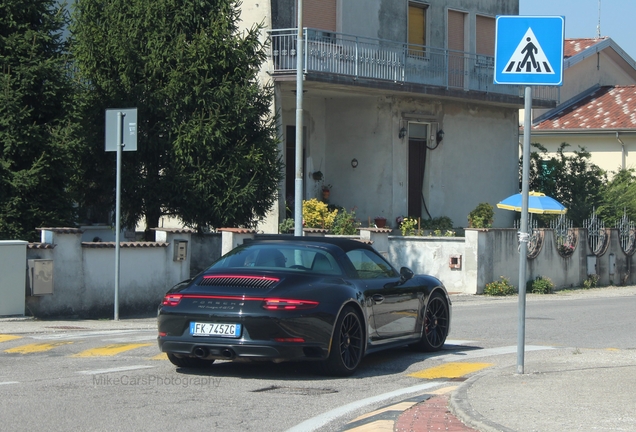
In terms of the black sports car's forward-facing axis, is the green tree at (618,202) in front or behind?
in front

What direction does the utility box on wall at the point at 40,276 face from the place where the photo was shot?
facing the viewer

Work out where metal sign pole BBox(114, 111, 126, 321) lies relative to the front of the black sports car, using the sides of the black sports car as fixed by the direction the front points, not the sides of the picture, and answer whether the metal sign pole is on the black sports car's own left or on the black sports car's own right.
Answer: on the black sports car's own left

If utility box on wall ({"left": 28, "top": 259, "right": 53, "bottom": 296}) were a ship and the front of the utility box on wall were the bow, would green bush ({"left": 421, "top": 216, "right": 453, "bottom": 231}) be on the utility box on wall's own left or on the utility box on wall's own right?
on the utility box on wall's own left

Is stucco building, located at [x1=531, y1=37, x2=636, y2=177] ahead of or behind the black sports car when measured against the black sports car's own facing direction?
ahead

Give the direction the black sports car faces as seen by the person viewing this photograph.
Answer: facing away from the viewer and to the right of the viewer

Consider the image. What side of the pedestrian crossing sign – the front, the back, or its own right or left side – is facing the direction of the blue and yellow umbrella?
back

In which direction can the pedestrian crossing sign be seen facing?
toward the camera

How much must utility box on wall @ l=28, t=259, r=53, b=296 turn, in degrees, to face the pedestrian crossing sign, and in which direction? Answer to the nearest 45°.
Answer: approximately 45° to its left

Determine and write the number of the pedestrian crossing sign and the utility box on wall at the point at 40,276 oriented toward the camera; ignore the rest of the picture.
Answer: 2

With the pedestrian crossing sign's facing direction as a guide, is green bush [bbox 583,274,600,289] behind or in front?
behind

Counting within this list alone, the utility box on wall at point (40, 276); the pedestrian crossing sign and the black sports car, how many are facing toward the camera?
2
